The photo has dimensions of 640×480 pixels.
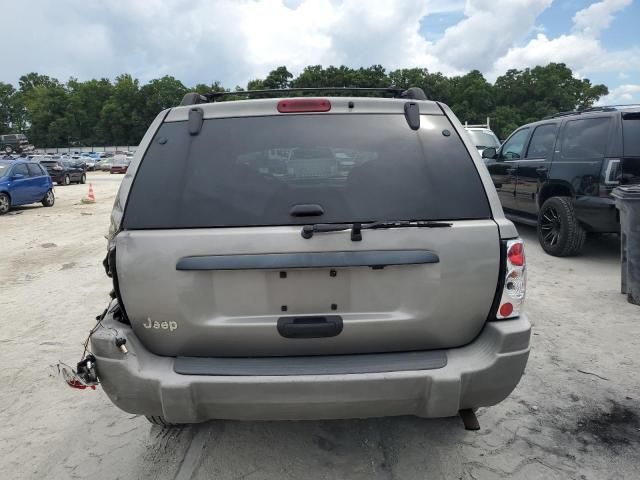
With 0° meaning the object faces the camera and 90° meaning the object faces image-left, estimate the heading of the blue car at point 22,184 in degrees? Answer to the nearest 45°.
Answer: approximately 45°

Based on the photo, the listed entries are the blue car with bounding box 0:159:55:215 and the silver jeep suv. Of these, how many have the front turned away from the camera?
1

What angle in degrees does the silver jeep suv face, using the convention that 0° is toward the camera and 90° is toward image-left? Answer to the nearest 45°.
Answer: approximately 180°

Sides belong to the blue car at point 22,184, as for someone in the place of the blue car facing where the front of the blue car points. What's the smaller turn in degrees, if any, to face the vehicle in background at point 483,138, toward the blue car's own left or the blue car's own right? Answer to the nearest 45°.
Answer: approximately 90° to the blue car's own left

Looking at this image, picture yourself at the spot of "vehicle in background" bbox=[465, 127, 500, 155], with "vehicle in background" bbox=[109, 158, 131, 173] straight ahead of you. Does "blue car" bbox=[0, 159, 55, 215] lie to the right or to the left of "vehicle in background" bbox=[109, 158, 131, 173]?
left

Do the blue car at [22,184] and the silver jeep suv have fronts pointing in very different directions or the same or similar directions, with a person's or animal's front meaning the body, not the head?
very different directions

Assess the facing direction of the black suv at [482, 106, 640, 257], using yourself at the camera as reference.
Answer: facing away from the viewer and to the left of the viewer

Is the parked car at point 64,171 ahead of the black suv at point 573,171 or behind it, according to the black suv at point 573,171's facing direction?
ahead

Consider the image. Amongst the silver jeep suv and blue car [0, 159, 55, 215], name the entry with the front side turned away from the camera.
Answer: the silver jeep suv

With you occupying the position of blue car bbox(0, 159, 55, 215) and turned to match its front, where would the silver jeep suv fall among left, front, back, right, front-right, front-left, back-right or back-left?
front-left

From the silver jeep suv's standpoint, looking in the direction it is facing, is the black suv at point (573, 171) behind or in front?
in front

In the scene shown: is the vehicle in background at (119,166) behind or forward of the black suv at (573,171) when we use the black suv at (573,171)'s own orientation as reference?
forward

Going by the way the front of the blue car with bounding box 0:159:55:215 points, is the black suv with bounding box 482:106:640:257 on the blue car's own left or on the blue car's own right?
on the blue car's own left

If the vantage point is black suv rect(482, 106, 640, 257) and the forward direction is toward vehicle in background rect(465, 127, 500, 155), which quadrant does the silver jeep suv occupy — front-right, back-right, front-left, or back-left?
back-left

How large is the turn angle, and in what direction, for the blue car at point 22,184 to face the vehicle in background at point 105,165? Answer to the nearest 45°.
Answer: approximately 135° to its right
